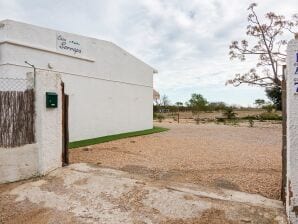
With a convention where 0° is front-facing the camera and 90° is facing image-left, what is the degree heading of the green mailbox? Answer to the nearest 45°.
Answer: approximately 0°

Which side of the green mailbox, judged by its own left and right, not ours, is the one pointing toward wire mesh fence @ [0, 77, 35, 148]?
right

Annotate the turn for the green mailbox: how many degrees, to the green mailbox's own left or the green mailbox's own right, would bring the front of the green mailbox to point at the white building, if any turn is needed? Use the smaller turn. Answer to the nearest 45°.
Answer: approximately 180°

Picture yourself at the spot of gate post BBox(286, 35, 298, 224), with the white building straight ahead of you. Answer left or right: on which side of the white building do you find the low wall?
left
